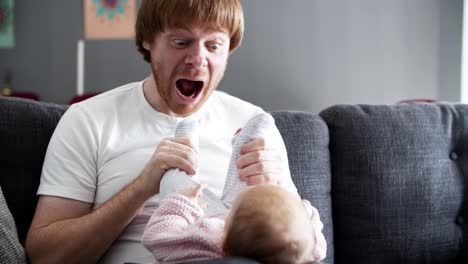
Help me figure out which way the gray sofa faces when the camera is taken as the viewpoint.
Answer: facing the viewer
